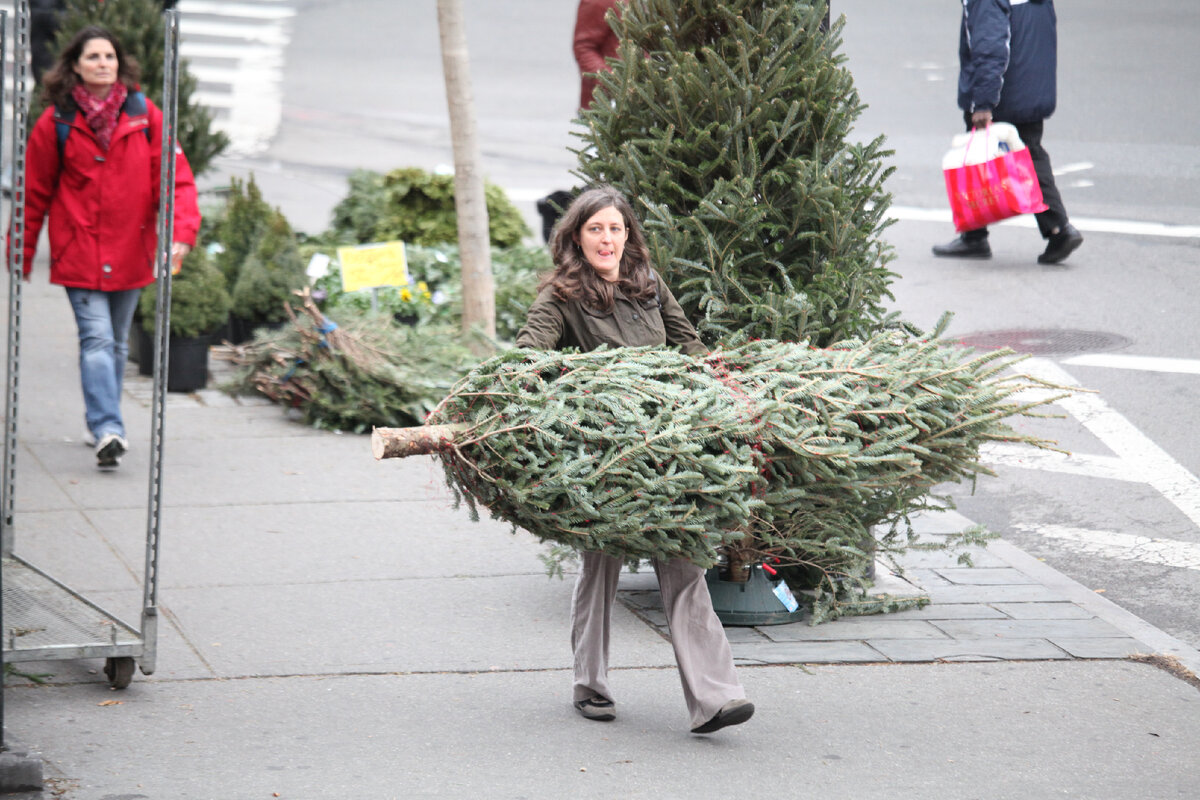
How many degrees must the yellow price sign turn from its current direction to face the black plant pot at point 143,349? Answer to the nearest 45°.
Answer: approximately 90° to its right

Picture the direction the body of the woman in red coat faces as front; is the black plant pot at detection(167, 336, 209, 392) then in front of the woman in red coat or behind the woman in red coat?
behind

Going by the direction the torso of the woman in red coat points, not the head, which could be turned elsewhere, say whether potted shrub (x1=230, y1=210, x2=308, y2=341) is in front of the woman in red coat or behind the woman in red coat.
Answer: behind

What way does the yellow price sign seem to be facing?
toward the camera

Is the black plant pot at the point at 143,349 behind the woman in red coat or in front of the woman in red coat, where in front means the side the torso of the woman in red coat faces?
behind

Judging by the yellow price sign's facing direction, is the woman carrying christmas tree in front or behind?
in front

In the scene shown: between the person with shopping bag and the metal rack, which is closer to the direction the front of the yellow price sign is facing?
the metal rack

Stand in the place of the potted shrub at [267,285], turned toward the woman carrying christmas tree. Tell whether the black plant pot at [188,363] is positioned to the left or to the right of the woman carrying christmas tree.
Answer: right

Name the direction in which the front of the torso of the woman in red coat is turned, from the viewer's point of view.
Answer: toward the camera

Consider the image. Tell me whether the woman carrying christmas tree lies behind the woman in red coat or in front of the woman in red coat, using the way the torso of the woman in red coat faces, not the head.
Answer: in front

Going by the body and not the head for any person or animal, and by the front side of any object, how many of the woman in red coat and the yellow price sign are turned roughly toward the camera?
2

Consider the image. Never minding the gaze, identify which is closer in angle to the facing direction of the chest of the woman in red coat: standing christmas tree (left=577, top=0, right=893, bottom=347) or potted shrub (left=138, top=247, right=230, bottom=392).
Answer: the standing christmas tree

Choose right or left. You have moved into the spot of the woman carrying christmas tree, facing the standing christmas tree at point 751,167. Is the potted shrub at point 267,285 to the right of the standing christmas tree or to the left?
left

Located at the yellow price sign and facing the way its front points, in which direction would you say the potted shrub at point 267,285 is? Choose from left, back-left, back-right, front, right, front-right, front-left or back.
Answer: back-right
